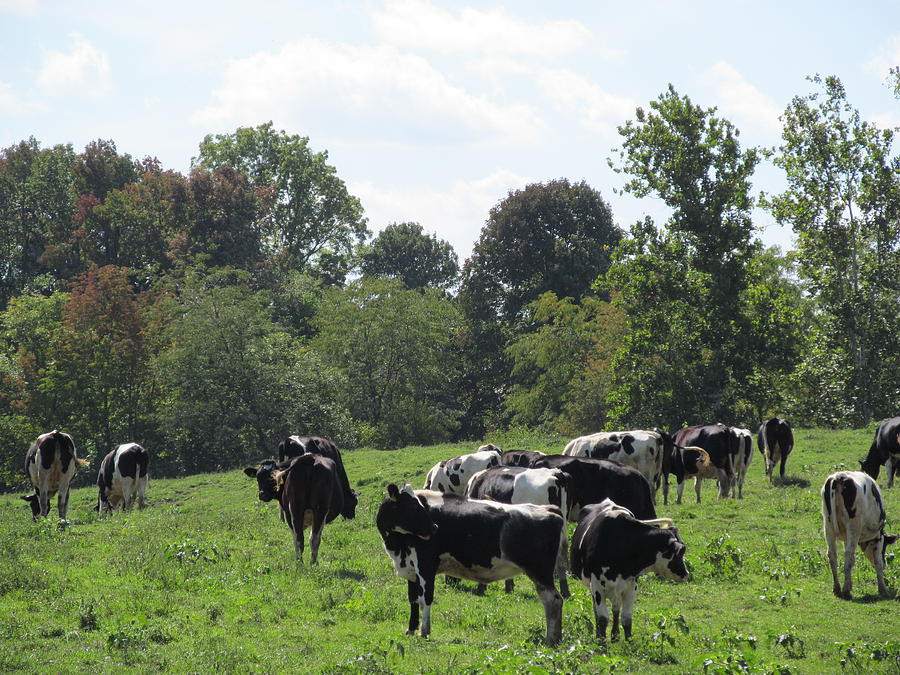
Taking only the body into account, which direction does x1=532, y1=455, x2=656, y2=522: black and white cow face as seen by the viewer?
to the viewer's left

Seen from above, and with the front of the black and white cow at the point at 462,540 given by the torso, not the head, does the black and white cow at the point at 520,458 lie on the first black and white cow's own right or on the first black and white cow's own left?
on the first black and white cow's own right

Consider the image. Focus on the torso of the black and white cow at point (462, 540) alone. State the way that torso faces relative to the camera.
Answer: to the viewer's left

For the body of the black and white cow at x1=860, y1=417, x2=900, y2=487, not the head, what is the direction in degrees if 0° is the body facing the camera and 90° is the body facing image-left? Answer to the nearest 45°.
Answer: approximately 90°

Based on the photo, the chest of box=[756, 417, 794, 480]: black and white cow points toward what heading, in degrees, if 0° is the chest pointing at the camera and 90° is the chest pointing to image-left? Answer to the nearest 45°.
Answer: approximately 180°

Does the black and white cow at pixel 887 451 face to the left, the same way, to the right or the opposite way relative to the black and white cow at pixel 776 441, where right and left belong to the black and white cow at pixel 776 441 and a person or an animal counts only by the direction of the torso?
to the left
